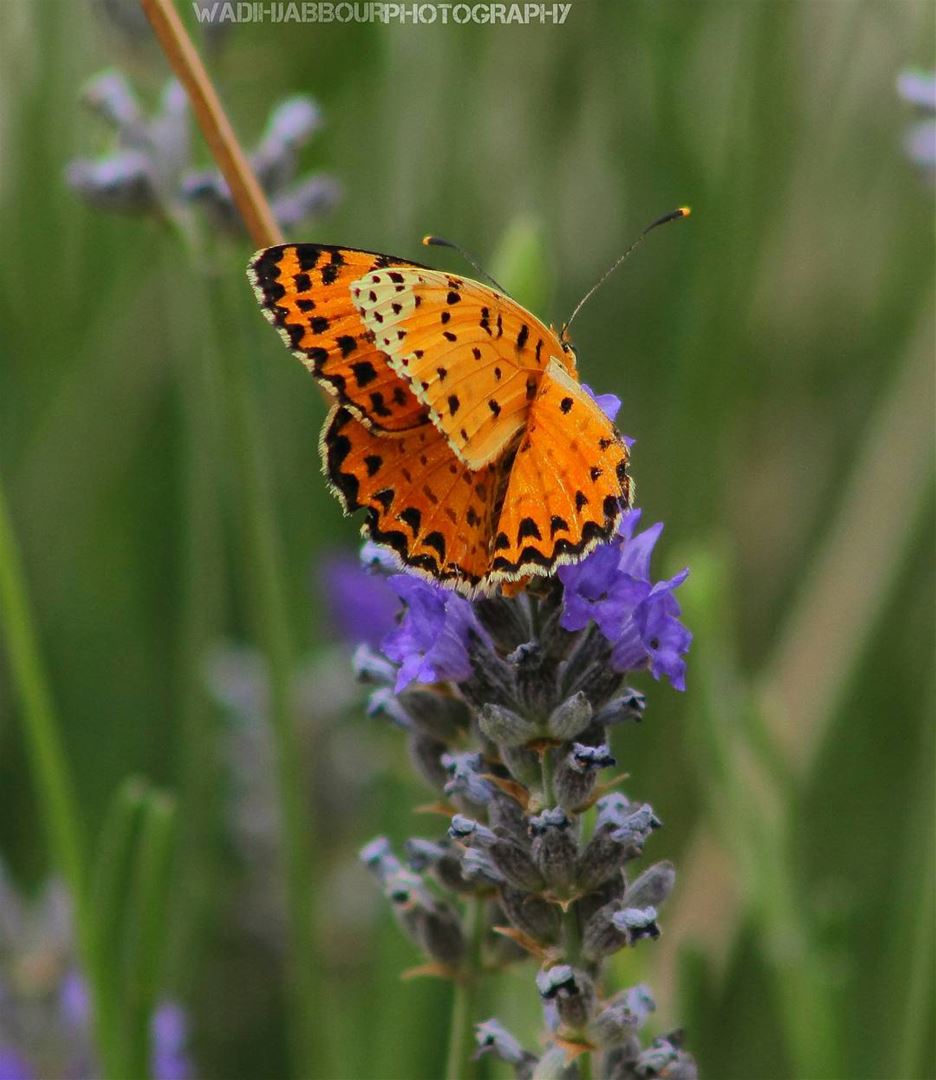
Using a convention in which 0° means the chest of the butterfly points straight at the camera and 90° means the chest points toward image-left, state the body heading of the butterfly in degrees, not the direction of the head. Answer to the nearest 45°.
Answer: approximately 225°
